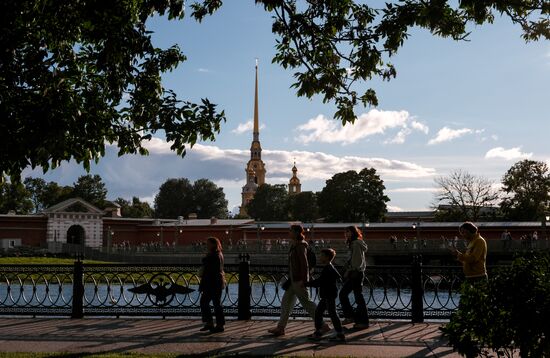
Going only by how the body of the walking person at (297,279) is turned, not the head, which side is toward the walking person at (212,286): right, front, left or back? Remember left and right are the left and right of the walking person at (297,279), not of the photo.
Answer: front

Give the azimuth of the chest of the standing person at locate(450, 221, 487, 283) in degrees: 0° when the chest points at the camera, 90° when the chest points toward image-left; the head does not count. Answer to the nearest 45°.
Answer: approximately 90°

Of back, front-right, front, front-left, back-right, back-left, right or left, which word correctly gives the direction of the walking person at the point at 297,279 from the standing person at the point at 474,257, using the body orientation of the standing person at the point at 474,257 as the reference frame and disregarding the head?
front

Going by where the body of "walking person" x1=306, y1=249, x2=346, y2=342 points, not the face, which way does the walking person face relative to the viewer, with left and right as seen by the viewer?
facing to the left of the viewer

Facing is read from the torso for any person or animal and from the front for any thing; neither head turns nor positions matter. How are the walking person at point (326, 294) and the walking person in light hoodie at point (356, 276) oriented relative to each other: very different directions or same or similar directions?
same or similar directions

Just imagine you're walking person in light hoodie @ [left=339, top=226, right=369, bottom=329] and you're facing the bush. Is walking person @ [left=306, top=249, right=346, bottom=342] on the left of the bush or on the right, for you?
right

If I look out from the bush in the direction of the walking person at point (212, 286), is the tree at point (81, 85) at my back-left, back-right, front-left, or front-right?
front-left

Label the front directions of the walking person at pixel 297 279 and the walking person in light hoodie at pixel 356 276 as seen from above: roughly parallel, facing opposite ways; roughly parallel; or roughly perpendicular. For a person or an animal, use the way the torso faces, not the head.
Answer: roughly parallel

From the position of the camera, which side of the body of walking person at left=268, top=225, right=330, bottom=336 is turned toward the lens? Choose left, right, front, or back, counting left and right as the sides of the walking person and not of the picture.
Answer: left

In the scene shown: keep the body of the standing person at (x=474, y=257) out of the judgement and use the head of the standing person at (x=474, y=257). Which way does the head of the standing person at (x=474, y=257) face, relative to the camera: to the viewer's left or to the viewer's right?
to the viewer's left

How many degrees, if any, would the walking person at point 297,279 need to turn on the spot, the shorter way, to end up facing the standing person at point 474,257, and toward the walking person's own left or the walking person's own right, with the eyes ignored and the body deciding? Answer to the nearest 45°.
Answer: approximately 180°

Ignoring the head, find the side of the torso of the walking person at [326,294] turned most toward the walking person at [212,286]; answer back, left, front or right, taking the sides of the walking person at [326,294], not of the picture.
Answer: front

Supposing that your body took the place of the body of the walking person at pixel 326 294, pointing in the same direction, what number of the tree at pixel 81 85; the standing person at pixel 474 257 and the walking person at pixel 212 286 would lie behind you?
1

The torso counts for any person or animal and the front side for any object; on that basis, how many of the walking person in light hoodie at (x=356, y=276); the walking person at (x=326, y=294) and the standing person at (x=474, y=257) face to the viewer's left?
3

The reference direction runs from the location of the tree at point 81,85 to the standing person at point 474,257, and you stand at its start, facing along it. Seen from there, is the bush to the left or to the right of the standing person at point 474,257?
right

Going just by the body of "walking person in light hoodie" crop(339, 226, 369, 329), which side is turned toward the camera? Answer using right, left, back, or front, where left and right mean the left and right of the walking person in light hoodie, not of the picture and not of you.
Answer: left

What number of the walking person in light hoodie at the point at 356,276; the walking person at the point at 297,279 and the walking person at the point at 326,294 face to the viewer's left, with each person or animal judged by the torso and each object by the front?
3
